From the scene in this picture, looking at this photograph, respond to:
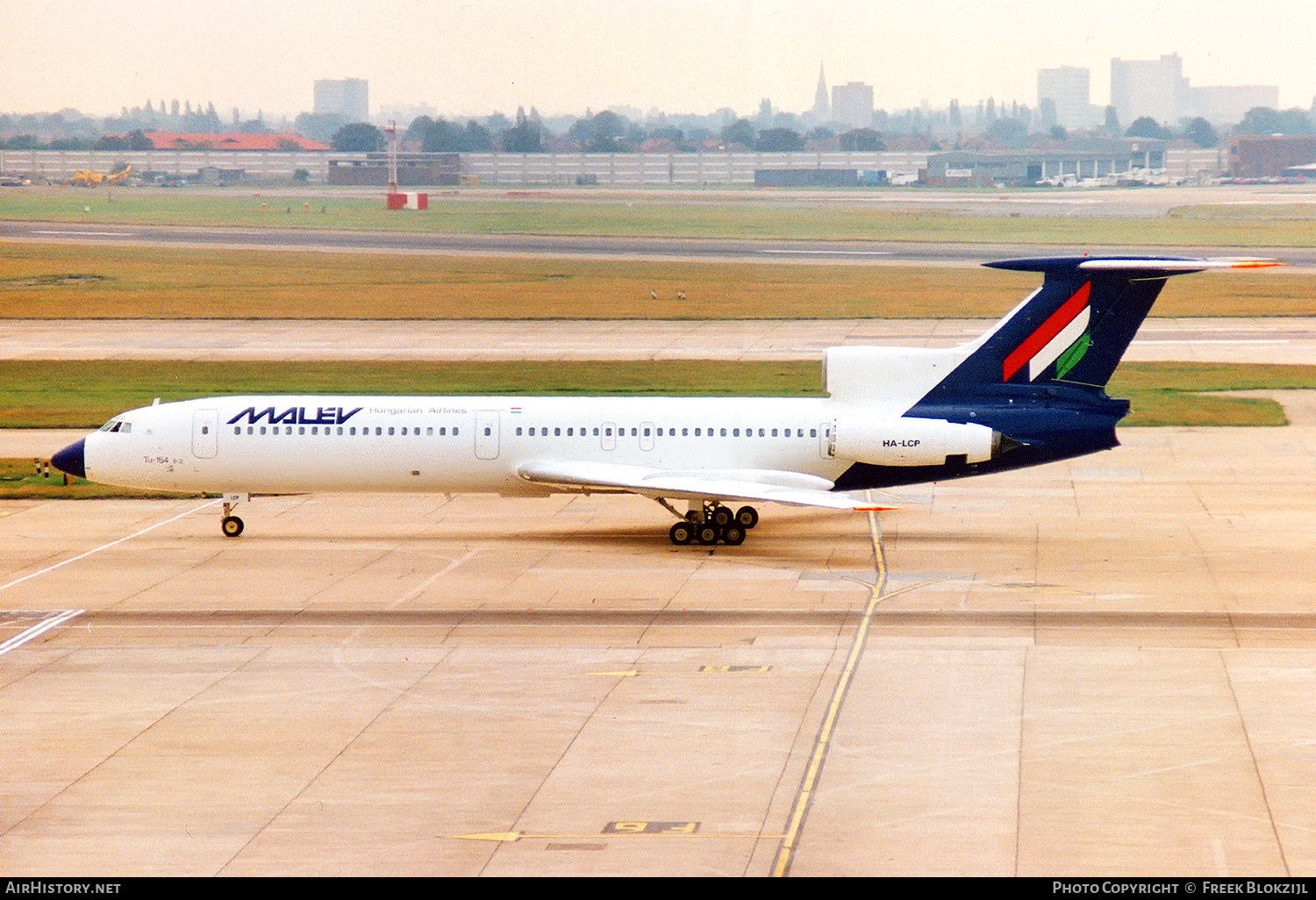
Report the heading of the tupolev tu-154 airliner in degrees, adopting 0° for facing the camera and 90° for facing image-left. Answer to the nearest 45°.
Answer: approximately 90°
